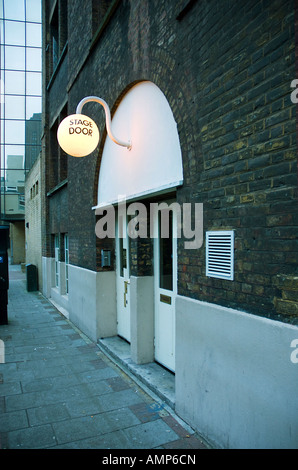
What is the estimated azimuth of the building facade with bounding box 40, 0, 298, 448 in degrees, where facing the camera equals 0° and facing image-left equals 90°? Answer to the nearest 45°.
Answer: approximately 45°

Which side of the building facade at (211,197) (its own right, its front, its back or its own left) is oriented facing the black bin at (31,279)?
right
